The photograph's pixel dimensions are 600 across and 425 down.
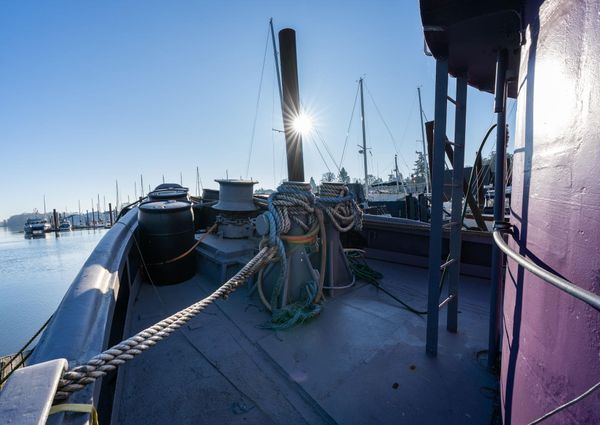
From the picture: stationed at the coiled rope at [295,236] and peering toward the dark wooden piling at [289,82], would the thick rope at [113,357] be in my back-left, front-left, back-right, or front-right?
back-left

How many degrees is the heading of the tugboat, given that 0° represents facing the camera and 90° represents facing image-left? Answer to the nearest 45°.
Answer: approximately 135°
